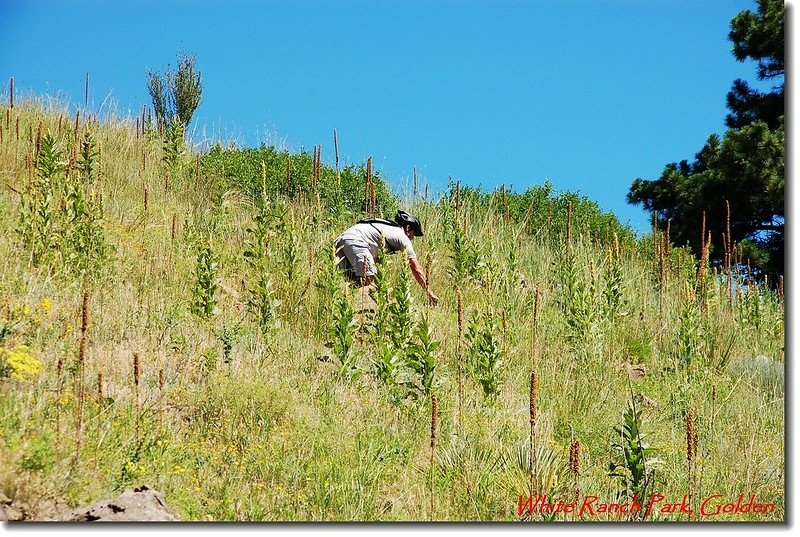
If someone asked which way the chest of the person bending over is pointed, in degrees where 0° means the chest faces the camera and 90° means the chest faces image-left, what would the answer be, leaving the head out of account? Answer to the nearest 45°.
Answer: approximately 270°

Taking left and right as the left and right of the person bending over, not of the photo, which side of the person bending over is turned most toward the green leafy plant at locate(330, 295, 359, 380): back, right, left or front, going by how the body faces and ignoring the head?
right

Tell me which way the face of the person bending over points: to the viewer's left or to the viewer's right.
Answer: to the viewer's right

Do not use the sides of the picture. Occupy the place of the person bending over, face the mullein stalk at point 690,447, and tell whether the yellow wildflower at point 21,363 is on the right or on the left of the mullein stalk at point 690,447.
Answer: right

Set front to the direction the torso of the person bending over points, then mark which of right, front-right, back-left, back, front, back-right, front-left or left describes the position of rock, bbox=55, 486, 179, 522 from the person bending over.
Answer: right

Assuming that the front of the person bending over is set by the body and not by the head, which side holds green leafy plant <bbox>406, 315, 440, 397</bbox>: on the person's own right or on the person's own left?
on the person's own right

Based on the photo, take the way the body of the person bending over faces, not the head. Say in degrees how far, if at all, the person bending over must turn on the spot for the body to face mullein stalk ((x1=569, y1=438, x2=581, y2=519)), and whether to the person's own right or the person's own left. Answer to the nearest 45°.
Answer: approximately 90° to the person's own right

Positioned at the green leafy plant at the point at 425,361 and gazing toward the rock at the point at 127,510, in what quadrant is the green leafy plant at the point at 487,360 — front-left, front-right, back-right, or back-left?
back-left

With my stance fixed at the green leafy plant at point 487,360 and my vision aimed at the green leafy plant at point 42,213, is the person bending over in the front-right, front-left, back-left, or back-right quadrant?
front-right

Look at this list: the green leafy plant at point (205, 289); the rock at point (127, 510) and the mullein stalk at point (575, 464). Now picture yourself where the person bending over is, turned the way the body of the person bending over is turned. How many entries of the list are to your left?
0

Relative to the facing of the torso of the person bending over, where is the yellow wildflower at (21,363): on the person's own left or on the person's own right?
on the person's own right
